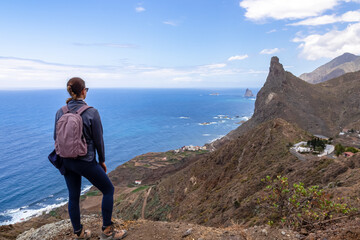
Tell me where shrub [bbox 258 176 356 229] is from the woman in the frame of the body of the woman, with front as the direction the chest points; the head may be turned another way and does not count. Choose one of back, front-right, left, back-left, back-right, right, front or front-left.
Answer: front-right

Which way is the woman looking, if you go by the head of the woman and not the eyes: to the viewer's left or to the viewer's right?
to the viewer's right

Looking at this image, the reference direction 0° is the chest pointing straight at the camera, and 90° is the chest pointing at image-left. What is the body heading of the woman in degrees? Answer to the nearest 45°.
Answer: approximately 225°
